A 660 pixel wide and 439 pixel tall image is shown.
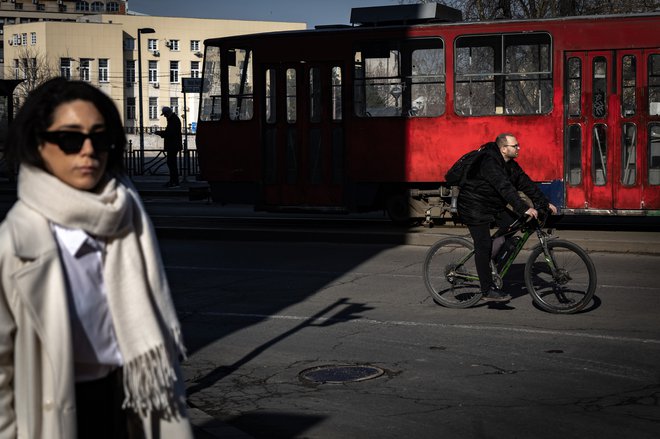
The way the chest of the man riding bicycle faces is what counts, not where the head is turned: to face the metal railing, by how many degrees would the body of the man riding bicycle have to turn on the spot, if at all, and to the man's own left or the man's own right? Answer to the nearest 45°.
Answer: approximately 135° to the man's own left

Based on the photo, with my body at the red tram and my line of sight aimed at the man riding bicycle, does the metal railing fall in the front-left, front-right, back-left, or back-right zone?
back-right

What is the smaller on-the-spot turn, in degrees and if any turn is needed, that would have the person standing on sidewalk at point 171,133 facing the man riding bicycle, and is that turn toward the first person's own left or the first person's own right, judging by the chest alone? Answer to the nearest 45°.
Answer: approximately 90° to the first person's own left

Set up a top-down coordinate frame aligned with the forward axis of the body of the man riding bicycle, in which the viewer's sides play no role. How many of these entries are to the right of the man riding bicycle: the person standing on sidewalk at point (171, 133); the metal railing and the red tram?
0

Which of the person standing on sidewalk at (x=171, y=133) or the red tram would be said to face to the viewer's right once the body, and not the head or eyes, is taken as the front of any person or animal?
the red tram

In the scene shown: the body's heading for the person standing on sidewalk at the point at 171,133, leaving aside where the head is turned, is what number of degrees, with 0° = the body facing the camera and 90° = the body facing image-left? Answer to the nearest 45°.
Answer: approximately 90°

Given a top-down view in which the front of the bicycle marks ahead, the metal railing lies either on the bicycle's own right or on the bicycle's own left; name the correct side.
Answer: on the bicycle's own left

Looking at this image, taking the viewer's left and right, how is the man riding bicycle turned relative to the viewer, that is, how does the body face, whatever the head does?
facing to the right of the viewer

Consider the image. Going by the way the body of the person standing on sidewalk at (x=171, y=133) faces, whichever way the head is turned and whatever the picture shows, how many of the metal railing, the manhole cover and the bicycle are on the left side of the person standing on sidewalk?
2

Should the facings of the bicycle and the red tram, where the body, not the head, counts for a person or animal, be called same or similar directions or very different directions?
same or similar directions

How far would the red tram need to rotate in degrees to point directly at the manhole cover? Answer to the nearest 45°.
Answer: approximately 90° to its right

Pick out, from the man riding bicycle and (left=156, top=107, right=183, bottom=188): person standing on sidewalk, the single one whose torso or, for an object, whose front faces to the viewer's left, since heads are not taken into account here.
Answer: the person standing on sidewalk

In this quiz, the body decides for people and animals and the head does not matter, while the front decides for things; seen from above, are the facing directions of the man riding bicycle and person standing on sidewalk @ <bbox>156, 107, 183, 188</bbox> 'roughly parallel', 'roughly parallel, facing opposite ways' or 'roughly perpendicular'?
roughly parallel, facing opposite ways

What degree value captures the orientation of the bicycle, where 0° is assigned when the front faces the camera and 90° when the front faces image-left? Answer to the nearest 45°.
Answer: approximately 270°

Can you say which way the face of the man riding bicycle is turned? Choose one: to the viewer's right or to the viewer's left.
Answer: to the viewer's right

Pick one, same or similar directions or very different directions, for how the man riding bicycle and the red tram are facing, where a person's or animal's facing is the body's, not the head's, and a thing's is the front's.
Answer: same or similar directions

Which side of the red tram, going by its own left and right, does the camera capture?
right
